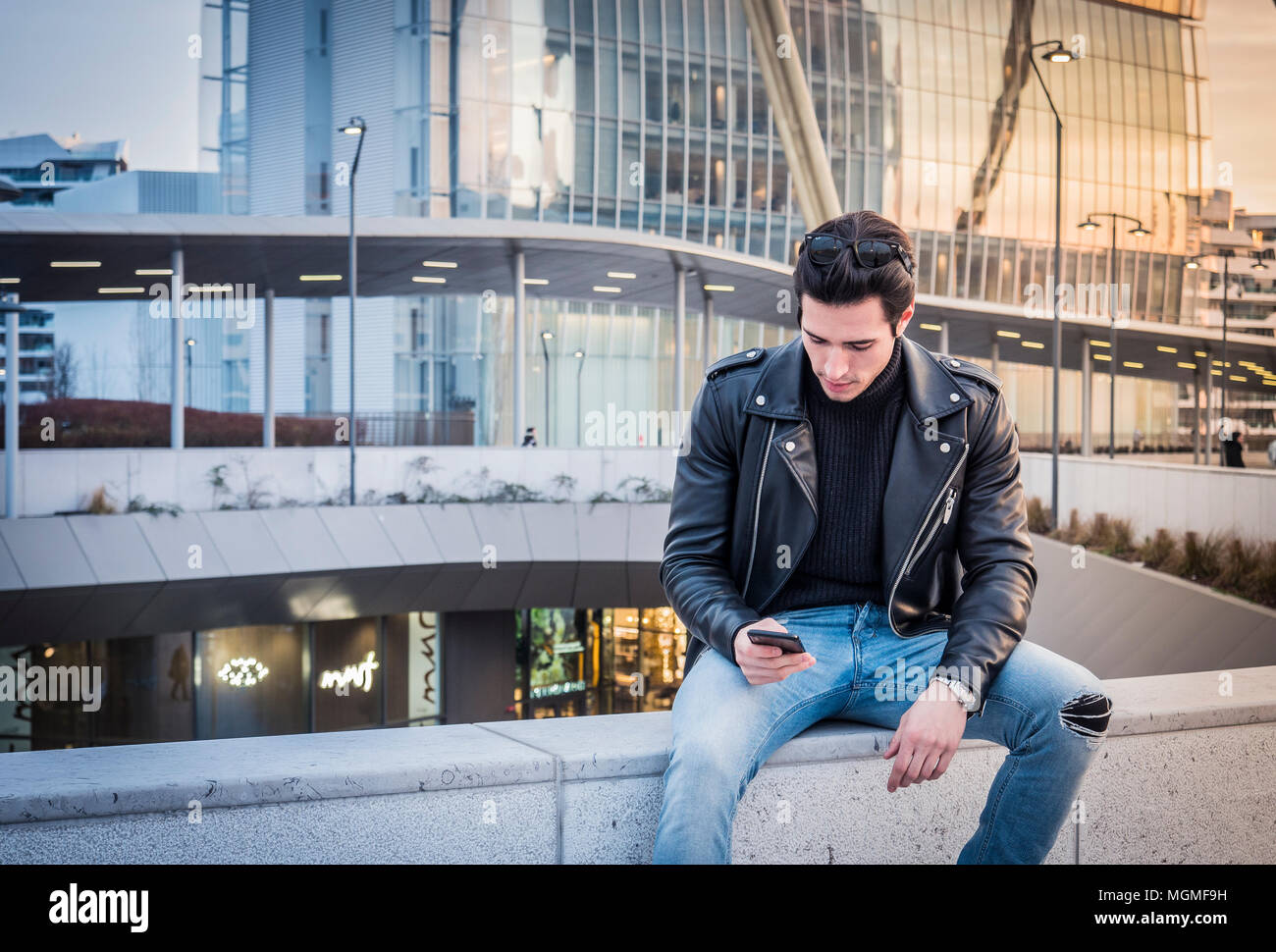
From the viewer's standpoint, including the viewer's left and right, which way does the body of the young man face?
facing the viewer

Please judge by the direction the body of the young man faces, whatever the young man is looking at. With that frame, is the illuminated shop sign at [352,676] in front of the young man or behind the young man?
behind

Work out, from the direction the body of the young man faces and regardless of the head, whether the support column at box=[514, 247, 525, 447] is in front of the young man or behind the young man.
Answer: behind
